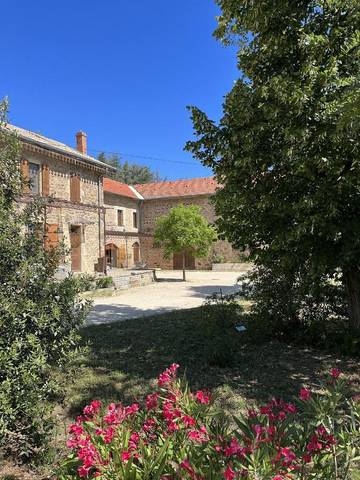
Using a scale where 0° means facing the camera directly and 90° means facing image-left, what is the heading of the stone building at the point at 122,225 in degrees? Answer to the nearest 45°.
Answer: approximately 315°

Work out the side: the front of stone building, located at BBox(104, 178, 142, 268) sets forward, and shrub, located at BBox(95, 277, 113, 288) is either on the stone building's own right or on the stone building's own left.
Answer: on the stone building's own right

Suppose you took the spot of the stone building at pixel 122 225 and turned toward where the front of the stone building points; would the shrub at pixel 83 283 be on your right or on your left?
on your right

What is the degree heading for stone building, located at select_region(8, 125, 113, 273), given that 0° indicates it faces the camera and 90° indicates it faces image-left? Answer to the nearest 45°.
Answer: approximately 315°

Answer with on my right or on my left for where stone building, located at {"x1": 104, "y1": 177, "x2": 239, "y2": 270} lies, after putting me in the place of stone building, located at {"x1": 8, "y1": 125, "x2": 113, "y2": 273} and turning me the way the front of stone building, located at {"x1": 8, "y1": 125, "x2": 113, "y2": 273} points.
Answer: on my left

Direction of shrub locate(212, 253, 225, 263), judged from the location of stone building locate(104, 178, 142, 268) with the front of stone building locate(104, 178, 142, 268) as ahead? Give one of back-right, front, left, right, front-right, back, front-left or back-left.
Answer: front-left

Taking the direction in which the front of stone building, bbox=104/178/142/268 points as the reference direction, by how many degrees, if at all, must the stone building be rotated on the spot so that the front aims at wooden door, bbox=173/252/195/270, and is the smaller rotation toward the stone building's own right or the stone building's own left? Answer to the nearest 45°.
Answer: approximately 45° to the stone building's own left

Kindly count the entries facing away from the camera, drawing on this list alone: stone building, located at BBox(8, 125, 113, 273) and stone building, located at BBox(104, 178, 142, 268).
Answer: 0

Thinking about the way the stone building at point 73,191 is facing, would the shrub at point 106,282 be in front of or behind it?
in front

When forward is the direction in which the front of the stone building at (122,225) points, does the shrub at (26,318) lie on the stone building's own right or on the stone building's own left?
on the stone building's own right

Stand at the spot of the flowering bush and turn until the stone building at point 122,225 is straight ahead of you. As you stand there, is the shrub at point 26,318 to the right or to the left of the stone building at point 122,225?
left

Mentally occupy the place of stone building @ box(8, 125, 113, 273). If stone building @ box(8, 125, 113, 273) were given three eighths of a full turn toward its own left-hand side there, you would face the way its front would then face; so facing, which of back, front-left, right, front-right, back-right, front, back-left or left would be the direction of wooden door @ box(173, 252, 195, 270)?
front-right
